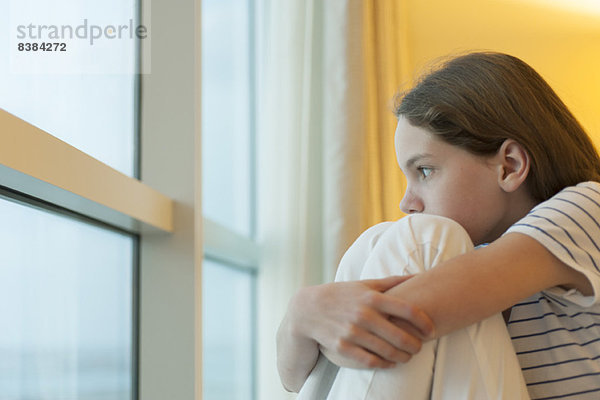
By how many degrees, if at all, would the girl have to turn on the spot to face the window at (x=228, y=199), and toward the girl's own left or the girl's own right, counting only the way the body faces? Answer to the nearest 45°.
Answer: approximately 45° to the girl's own right

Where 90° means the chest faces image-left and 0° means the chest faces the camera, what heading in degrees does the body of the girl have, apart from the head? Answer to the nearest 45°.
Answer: approximately 90°

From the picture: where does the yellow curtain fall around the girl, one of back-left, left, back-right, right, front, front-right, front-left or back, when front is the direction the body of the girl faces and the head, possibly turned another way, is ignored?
right

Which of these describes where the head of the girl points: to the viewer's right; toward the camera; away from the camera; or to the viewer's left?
to the viewer's left
